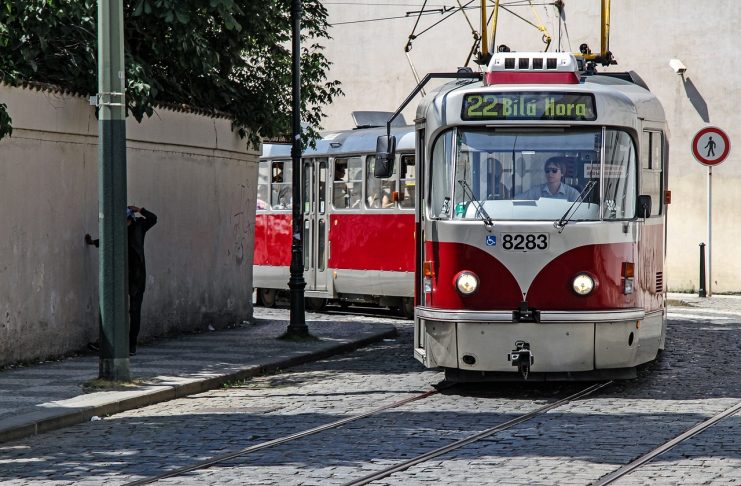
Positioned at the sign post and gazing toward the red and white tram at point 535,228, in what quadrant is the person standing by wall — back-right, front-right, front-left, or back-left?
front-right

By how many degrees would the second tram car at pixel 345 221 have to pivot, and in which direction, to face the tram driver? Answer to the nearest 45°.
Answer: approximately 45° to its right

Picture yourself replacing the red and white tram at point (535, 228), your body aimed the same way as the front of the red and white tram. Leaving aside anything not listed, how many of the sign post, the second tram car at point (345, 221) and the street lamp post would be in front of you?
0

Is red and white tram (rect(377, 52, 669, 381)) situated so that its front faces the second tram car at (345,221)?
no

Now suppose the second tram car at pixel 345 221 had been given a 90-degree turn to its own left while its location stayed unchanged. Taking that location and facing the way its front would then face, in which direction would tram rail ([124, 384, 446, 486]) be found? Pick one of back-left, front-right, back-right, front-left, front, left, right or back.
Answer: back-right

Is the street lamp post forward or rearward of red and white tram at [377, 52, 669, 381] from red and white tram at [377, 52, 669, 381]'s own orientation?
rearward

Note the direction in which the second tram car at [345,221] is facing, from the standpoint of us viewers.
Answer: facing the viewer and to the right of the viewer

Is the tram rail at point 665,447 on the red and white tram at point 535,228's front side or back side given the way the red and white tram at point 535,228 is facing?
on the front side

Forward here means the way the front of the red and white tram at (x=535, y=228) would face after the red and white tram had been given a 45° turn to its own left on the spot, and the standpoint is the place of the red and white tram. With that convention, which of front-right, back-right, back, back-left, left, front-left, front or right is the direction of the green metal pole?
back-right
